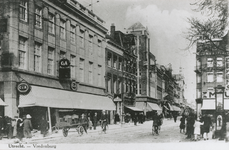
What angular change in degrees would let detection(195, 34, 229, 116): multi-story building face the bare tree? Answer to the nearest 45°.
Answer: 0° — it already faces it

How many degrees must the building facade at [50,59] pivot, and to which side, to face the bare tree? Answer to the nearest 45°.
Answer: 0° — it already faces it

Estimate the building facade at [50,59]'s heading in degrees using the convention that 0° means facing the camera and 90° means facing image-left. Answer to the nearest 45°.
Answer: approximately 315°
